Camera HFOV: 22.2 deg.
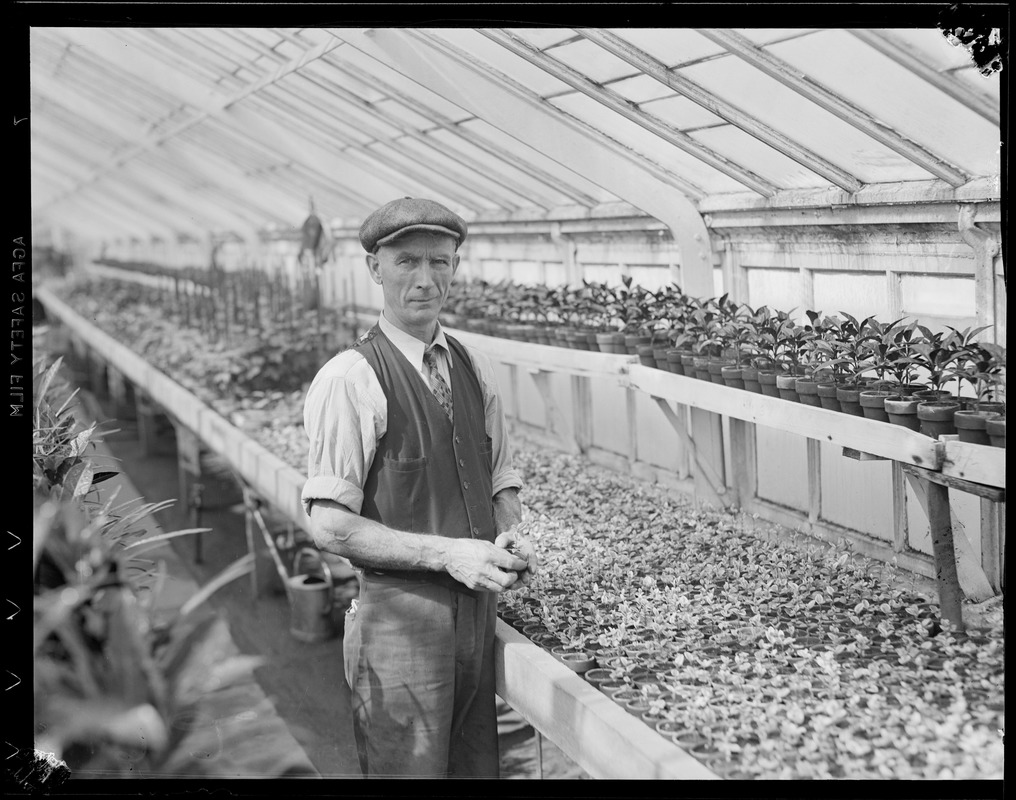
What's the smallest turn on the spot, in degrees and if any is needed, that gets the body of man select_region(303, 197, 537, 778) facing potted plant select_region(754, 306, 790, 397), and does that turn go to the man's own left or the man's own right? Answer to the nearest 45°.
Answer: approximately 90° to the man's own left

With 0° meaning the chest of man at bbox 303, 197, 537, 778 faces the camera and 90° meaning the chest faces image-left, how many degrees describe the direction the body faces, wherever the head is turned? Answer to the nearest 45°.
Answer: approximately 315°

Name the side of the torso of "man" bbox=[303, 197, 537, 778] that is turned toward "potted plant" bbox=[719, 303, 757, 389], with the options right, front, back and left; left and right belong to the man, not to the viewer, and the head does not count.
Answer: left

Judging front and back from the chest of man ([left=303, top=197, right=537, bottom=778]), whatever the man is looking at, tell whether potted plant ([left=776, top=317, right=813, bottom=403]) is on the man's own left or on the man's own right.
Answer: on the man's own left

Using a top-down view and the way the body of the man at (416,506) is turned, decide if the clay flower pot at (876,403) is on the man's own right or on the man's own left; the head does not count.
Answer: on the man's own left

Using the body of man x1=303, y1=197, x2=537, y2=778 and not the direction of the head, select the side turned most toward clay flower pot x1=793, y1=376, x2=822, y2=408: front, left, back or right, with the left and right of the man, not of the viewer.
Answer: left

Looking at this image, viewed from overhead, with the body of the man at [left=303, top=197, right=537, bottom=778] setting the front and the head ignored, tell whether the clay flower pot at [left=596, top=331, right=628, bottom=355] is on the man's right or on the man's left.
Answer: on the man's left

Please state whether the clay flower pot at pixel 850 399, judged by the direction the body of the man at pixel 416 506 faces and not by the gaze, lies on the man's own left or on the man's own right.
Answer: on the man's own left

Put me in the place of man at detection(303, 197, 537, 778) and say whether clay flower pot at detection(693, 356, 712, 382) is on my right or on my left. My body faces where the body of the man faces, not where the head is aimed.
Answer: on my left
